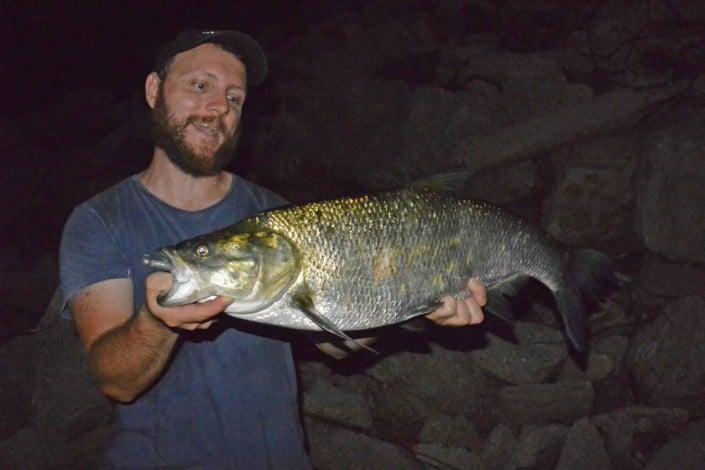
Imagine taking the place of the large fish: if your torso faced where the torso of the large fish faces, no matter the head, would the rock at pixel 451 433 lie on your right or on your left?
on your right

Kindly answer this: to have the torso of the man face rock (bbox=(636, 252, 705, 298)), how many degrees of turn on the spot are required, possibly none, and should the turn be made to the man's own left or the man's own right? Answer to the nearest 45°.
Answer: approximately 90° to the man's own left

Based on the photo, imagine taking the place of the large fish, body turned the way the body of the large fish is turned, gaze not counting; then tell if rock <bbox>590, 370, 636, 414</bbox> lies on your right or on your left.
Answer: on your right

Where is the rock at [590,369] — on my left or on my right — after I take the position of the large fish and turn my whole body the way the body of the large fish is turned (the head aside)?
on my right

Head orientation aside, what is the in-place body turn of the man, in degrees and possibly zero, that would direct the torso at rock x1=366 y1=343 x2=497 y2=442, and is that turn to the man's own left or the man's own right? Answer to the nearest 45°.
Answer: approximately 90° to the man's own left

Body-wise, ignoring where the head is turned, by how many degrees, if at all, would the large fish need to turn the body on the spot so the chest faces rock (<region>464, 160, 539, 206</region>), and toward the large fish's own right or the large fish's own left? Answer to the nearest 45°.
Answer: approximately 90° to the large fish's own right

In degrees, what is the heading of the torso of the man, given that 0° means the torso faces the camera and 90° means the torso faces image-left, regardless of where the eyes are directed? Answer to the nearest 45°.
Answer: approximately 315°

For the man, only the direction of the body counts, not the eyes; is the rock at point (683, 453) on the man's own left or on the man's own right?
on the man's own left

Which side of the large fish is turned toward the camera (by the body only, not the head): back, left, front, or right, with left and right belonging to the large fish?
left

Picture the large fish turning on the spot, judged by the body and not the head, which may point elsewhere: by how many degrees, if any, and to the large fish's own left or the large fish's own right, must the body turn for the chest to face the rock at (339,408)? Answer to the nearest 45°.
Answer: approximately 90° to the large fish's own right
